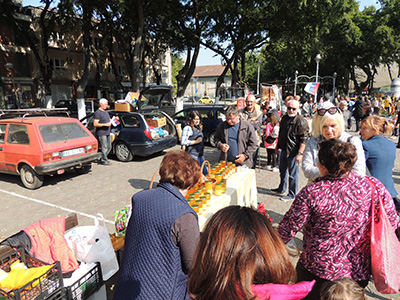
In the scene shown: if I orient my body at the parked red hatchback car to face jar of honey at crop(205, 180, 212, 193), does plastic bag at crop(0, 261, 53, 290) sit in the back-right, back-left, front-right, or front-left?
front-right

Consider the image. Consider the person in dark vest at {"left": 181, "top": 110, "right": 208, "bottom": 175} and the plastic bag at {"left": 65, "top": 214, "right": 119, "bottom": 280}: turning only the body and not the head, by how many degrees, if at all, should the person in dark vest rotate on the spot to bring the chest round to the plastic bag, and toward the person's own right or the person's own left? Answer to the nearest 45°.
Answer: approximately 45° to the person's own right

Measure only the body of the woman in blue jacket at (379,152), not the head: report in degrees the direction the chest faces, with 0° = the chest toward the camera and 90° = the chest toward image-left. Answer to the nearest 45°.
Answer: approximately 135°

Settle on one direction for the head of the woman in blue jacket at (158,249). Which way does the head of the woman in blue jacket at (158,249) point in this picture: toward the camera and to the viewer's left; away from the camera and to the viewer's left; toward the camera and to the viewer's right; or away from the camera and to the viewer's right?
away from the camera and to the viewer's right

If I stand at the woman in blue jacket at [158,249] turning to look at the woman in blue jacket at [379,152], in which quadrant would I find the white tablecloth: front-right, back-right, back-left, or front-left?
front-left

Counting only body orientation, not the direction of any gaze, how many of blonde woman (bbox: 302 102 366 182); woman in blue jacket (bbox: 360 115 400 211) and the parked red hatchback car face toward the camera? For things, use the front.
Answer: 1

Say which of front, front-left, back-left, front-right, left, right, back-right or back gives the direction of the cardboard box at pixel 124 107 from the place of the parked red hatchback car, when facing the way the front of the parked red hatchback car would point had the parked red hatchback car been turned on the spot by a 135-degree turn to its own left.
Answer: back-left

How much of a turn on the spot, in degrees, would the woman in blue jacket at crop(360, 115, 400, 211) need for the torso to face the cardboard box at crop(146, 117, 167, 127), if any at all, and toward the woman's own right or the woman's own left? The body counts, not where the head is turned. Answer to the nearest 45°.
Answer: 0° — they already face it

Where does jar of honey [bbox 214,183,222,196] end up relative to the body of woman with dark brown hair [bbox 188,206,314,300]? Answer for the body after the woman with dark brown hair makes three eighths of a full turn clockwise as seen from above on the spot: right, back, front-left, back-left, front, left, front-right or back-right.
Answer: back-left

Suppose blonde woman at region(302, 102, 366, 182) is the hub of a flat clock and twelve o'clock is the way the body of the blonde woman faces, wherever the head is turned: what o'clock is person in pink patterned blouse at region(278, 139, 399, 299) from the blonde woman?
The person in pink patterned blouse is roughly at 12 o'clock from the blonde woman.

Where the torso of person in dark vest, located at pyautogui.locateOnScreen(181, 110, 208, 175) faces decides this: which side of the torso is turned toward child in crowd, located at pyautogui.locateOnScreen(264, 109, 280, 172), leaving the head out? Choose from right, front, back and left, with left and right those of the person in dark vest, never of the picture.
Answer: left
